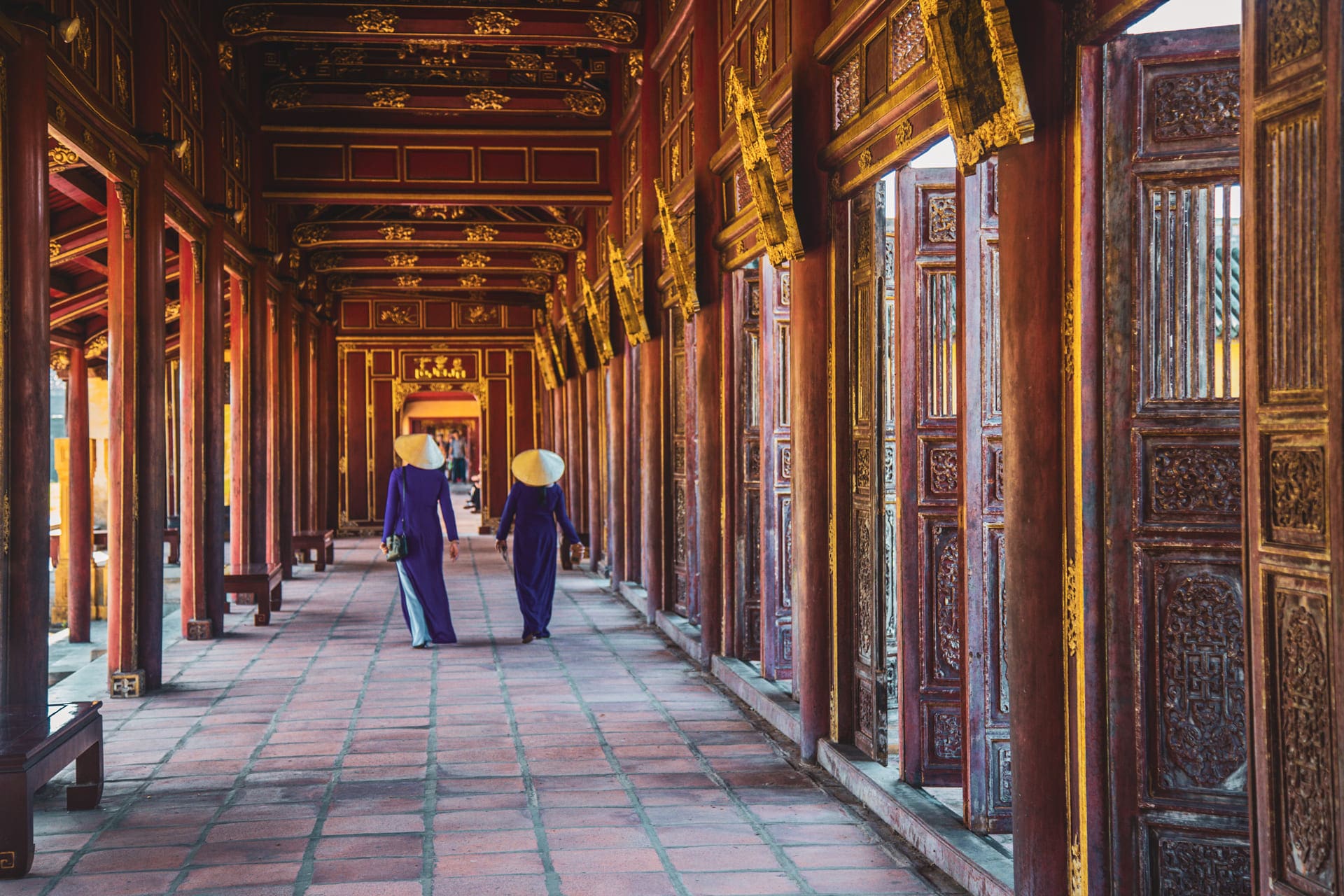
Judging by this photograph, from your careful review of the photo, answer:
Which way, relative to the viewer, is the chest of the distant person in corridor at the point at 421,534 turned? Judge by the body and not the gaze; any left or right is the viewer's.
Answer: facing away from the viewer

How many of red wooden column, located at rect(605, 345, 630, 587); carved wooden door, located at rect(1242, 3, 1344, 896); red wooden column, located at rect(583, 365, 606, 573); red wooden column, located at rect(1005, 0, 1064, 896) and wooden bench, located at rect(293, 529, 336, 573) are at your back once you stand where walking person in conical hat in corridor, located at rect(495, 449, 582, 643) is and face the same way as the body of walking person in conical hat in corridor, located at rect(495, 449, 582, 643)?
2

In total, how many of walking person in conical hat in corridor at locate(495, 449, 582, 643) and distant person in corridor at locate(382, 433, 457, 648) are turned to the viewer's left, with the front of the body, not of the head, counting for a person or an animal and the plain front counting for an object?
0

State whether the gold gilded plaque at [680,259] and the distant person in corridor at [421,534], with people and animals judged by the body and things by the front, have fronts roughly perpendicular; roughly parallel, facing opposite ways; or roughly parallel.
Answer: roughly perpendicular

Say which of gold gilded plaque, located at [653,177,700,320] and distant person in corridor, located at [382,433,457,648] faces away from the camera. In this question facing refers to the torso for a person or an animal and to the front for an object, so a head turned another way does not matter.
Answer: the distant person in corridor

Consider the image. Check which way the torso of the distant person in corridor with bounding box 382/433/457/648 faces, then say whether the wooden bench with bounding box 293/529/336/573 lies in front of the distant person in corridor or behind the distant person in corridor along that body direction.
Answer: in front

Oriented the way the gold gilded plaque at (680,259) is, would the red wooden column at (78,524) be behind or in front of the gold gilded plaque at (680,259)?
in front

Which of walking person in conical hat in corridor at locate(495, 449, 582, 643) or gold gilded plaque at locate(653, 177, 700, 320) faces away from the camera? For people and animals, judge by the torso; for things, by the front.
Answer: the walking person in conical hat in corridor

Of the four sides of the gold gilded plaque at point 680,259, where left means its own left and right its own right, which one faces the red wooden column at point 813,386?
left

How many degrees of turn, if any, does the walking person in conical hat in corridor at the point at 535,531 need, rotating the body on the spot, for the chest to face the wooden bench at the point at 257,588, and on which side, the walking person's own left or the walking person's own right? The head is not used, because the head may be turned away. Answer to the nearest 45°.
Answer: approximately 45° to the walking person's own left

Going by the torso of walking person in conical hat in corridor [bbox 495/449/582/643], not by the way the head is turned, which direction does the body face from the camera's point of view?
away from the camera

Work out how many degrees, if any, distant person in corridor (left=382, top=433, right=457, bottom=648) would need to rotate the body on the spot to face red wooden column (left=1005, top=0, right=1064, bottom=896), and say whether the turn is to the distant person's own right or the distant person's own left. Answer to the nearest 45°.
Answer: approximately 180°

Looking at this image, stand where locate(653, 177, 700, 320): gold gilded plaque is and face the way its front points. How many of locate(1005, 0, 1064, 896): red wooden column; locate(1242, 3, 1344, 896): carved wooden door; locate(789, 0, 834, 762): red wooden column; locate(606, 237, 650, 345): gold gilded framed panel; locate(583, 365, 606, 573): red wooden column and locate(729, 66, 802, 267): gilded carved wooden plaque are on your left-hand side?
4

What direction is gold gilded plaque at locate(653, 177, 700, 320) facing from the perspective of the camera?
to the viewer's left
